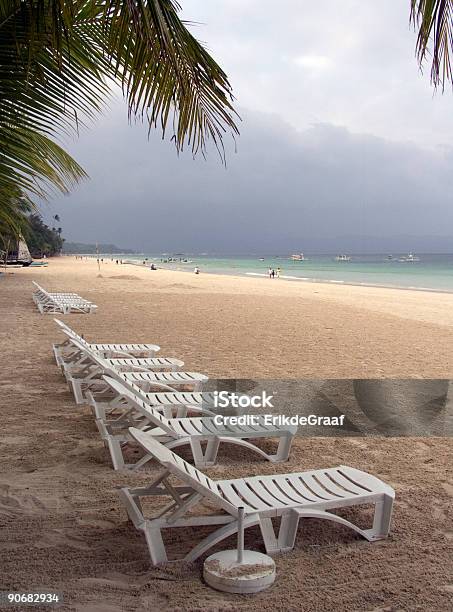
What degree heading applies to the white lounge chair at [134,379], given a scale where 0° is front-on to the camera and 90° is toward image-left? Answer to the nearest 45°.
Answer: approximately 270°

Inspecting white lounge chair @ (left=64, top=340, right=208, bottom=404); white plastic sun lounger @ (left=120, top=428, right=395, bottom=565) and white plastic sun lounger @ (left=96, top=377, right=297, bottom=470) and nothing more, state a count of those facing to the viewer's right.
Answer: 3

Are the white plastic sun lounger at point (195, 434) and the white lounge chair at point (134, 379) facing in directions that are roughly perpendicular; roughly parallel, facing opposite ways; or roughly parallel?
roughly parallel

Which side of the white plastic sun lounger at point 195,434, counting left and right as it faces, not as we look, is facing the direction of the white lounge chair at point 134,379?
left

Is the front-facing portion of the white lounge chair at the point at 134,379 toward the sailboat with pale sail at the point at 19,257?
no

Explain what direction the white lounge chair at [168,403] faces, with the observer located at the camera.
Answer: facing to the right of the viewer

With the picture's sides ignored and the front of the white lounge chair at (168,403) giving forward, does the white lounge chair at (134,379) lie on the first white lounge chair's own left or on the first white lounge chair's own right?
on the first white lounge chair's own left

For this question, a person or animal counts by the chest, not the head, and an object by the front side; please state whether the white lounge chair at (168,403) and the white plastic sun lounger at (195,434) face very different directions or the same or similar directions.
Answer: same or similar directions

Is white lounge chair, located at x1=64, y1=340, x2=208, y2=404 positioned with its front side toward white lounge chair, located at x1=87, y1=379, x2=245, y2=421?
no

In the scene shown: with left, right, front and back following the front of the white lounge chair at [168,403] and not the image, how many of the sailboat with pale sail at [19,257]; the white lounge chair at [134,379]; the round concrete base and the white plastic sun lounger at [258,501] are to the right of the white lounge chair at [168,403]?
2

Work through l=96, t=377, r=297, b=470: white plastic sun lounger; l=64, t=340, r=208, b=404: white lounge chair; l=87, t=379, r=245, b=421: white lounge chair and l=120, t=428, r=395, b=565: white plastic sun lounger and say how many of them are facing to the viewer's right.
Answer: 4

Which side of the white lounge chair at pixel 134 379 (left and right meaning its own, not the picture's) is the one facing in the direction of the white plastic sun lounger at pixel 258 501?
right

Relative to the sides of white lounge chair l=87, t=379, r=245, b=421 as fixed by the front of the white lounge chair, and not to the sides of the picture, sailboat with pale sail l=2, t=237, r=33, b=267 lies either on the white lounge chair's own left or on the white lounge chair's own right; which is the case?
on the white lounge chair's own left

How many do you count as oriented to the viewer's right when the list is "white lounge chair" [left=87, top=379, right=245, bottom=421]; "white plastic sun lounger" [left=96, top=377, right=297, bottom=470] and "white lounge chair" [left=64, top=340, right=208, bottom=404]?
3

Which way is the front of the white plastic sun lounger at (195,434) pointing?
to the viewer's right
